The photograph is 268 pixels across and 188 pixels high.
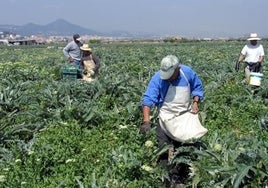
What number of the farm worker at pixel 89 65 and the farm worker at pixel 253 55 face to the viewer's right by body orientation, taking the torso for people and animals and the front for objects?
0

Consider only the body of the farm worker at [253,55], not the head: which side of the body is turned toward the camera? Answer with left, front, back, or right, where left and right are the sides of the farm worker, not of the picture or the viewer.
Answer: front

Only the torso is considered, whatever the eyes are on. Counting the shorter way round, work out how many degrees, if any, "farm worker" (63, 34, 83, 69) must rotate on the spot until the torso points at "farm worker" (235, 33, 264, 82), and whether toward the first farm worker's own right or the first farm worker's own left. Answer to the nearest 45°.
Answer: approximately 45° to the first farm worker's own left

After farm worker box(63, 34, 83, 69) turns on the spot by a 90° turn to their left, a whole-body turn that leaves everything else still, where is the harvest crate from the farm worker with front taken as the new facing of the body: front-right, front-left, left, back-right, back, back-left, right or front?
back-right

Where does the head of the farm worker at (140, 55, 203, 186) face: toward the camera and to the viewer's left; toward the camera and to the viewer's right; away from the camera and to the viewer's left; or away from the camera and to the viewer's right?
toward the camera and to the viewer's left

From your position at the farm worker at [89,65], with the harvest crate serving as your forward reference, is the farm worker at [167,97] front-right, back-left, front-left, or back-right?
back-left

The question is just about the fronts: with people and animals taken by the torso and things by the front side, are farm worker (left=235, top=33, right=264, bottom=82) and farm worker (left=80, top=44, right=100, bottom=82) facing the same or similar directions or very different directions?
same or similar directions

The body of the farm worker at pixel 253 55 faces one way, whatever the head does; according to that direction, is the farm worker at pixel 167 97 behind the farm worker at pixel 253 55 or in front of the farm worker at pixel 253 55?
in front

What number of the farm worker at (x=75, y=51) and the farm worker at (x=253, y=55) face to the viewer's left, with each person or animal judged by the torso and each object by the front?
0

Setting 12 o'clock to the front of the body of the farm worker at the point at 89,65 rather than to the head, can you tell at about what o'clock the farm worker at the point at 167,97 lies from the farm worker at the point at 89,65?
the farm worker at the point at 167,97 is roughly at 10 o'clock from the farm worker at the point at 89,65.

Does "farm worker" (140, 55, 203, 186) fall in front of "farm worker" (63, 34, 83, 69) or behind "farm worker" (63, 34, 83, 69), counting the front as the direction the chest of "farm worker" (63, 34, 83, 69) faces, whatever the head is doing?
in front

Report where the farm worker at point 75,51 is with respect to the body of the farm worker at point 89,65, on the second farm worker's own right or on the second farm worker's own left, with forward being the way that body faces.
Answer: on the second farm worker's own right

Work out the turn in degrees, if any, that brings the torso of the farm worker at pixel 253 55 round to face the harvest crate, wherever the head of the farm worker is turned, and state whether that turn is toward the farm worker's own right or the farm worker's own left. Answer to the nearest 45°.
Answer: approximately 45° to the farm worker's own right

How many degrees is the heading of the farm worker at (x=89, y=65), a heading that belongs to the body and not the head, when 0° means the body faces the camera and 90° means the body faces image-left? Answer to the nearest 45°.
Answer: approximately 45°
